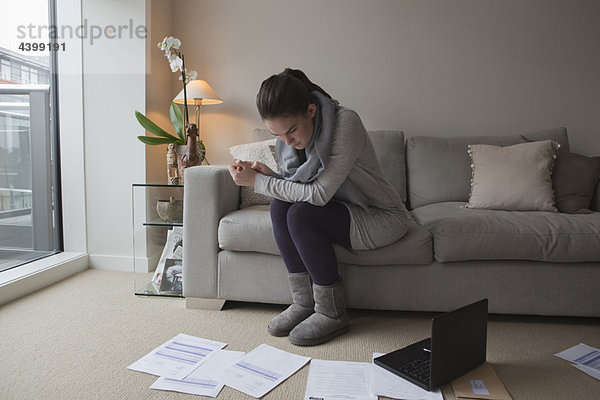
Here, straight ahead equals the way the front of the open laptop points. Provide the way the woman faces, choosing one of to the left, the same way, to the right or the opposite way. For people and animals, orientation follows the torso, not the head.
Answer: to the left

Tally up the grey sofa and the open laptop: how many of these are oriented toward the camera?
1

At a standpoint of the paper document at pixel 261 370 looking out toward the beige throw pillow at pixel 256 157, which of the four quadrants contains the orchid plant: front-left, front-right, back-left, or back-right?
front-left

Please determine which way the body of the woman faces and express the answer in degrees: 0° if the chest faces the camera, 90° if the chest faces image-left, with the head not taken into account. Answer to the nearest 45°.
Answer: approximately 45°

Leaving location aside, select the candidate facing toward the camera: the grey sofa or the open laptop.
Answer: the grey sofa

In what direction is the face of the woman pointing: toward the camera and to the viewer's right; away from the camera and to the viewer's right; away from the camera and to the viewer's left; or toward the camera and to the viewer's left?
toward the camera and to the viewer's left

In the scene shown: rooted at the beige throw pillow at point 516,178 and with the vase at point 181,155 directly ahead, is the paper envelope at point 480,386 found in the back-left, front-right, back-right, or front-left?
front-left

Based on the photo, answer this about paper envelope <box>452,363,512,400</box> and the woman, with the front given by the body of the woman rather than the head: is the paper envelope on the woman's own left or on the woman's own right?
on the woman's own left

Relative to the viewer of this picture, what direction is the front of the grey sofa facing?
facing the viewer

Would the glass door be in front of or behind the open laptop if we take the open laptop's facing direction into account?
in front

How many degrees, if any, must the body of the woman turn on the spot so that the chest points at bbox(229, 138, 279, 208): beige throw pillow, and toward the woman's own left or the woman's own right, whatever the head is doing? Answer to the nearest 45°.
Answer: approximately 90° to the woman's own right
